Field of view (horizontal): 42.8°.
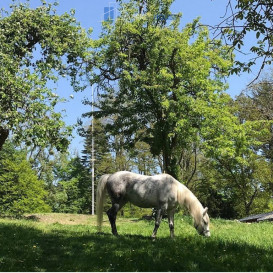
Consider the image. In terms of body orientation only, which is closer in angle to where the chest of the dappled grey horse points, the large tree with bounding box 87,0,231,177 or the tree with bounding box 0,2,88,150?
the large tree

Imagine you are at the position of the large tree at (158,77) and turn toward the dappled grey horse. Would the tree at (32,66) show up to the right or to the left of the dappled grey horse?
right

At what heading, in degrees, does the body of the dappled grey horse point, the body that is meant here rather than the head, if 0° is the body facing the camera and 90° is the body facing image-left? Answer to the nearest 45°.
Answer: approximately 270°

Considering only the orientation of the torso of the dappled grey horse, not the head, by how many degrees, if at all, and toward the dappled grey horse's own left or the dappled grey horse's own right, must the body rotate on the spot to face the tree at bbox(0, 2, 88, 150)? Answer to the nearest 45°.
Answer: approximately 135° to the dappled grey horse's own left

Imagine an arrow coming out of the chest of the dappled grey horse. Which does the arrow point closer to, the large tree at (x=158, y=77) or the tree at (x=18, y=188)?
the large tree

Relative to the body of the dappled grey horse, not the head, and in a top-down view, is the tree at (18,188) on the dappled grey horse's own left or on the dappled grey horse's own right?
on the dappled grey horse's own left

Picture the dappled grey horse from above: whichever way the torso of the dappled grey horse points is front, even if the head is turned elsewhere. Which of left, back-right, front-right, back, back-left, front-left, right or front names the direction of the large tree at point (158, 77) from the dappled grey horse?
left
